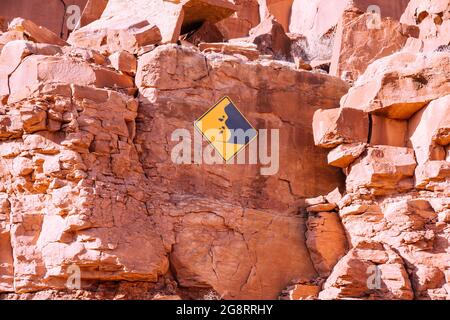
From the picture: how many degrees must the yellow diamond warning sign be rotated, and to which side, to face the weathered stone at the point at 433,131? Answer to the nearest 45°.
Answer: approximately 90° to its left

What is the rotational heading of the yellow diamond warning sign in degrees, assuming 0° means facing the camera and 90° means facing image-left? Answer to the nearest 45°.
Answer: approximately 0°

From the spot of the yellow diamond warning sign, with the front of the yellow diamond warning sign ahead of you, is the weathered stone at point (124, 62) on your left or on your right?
on your right

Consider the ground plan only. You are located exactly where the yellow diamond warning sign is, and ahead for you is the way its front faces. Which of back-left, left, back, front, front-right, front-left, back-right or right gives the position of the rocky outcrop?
left

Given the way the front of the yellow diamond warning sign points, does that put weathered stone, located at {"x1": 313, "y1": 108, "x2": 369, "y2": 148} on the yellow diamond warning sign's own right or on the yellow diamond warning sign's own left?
on the yellow diamond warning sign's own left

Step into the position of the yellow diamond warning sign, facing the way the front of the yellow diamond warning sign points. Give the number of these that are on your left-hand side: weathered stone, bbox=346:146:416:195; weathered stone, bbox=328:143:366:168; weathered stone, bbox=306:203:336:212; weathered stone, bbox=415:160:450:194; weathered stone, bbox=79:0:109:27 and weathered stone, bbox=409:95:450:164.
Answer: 5

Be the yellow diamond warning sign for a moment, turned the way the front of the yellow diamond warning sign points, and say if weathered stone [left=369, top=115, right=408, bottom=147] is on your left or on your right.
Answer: on your left
